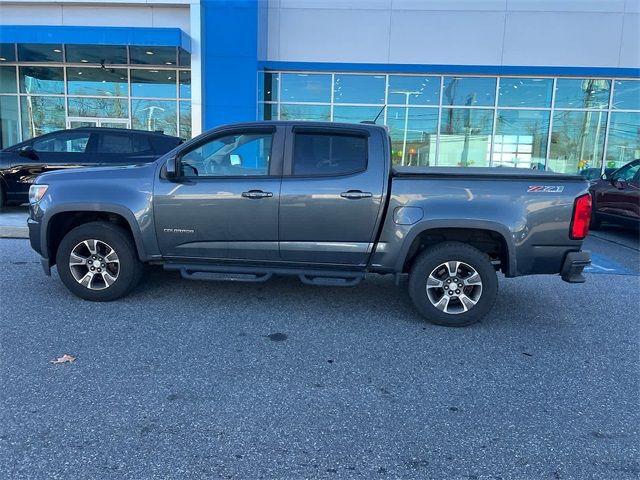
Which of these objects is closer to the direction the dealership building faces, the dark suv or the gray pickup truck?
the gray pickup truck

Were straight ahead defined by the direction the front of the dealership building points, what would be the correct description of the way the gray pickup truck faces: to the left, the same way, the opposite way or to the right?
to the right

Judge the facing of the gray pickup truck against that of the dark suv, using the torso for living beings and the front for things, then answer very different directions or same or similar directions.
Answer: same or similar directions

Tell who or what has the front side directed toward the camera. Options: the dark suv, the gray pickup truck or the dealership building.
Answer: the dealership building

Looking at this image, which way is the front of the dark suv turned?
to the viewer's left

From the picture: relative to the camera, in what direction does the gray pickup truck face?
facing to the left of the viewer

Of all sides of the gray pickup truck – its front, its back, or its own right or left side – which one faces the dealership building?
right

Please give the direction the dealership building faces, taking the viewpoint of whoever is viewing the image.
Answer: facing the viewer

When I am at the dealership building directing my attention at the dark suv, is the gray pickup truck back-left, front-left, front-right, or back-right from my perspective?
front-left

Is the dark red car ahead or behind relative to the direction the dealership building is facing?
ahead

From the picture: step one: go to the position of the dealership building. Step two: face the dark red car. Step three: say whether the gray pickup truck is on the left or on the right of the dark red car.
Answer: right

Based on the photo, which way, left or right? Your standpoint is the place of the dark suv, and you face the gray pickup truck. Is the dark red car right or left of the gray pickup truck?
left

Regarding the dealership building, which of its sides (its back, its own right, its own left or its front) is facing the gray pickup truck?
front

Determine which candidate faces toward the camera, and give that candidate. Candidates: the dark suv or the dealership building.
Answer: the dealership building

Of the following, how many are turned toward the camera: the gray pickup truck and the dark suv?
0
